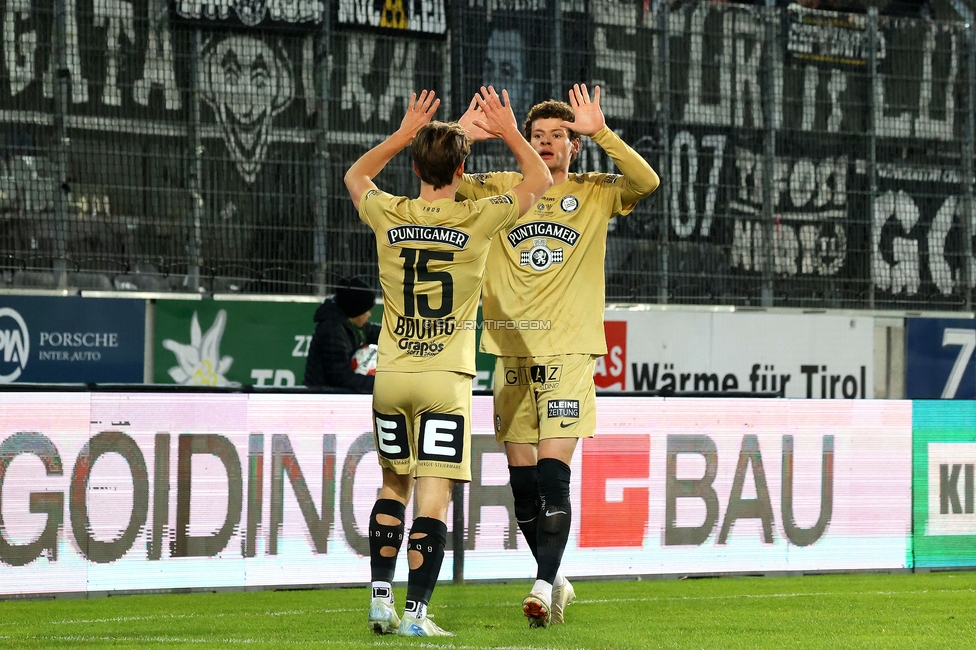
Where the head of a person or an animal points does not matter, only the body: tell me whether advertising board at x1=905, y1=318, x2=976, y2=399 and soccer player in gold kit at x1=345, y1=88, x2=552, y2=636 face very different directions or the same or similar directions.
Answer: very different directions

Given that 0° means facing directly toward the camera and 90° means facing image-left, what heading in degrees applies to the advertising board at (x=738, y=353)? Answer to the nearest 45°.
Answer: approximately 0°

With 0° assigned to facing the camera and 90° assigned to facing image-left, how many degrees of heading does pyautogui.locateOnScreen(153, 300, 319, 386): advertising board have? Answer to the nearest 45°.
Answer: approximately 0°

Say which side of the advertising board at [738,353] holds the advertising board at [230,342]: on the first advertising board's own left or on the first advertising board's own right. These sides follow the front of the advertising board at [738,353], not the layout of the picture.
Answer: on the first advertising board's own right

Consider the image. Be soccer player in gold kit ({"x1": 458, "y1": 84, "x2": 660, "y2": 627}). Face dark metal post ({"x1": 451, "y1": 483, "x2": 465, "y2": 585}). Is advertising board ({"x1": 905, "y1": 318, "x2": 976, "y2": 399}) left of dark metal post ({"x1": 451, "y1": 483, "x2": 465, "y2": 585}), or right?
right

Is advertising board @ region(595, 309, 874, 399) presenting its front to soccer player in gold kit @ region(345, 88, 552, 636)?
yes

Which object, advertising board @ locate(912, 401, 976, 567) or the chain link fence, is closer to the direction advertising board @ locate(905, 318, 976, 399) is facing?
the advertising board

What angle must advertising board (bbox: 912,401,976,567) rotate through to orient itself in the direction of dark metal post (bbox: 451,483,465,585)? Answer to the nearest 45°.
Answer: approximately 45° to its right
